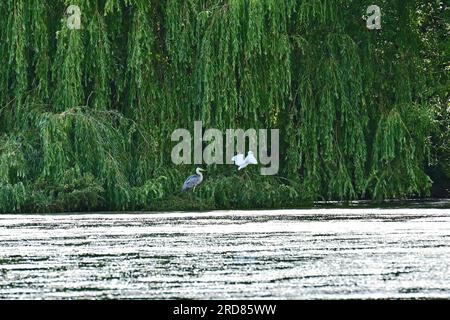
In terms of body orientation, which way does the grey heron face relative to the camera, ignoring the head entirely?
to the viewer's right
